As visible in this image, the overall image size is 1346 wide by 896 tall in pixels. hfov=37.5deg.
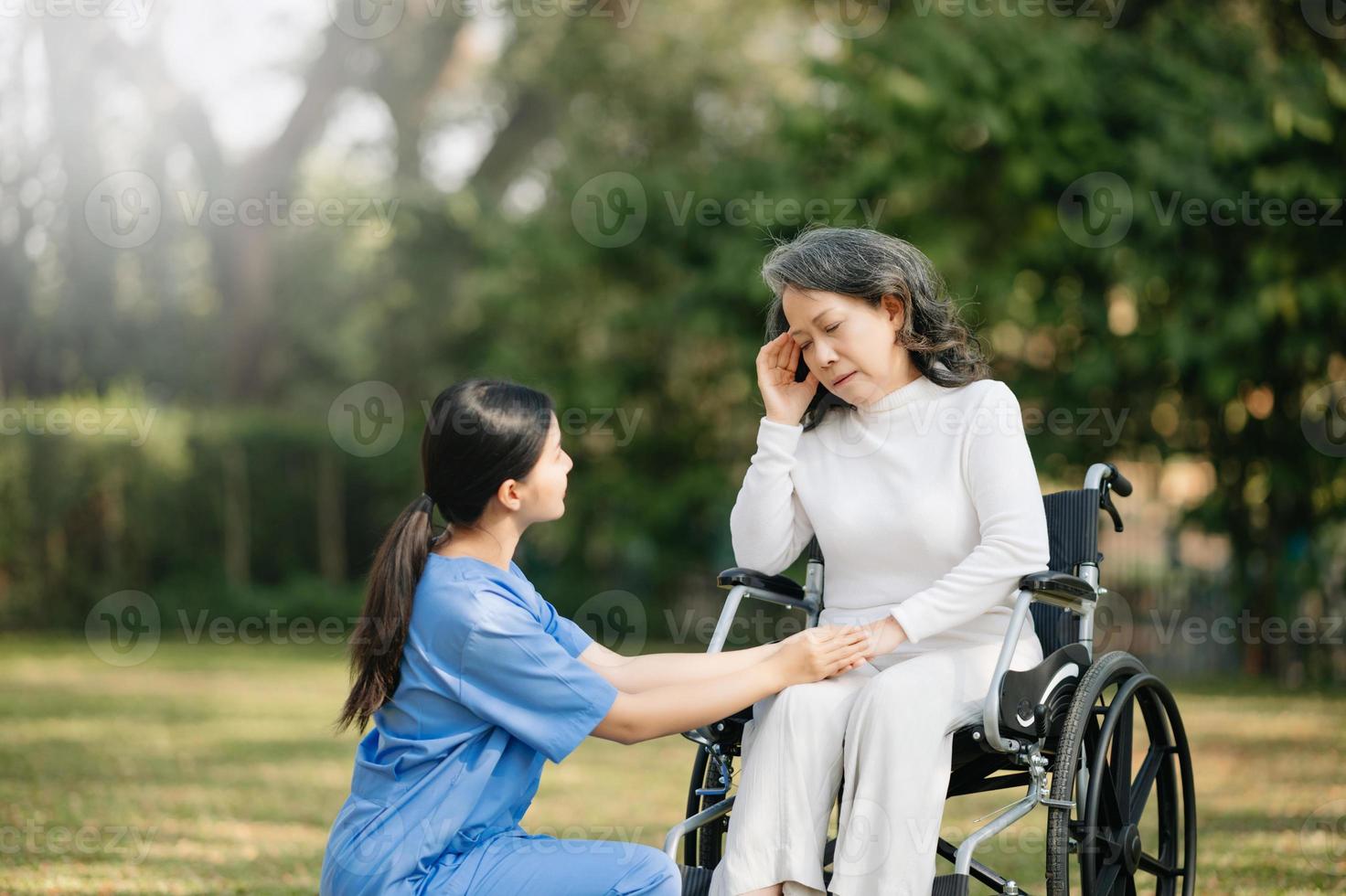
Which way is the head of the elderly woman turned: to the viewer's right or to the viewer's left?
to the viewer's left

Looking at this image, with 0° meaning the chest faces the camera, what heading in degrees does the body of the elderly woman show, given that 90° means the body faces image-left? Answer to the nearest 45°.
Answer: approximately 45°

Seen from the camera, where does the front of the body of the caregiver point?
to the viewer's right

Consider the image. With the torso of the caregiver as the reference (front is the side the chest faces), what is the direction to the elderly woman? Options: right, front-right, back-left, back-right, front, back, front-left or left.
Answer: front-left

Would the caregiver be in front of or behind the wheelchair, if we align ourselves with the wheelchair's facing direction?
in front

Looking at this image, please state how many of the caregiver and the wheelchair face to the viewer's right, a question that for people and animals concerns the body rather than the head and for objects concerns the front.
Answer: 1

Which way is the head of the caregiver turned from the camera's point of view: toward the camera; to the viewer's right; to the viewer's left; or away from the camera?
to the viewer's right

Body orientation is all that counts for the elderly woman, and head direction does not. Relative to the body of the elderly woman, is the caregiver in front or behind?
in front

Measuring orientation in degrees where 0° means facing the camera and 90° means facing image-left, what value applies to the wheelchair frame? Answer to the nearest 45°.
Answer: approximately 45°
